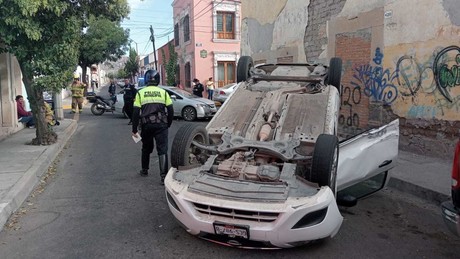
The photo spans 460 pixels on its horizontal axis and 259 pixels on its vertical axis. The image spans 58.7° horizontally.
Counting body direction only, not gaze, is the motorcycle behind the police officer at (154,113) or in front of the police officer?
in front

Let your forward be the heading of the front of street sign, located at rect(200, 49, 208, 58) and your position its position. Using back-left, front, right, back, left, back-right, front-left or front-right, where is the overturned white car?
front

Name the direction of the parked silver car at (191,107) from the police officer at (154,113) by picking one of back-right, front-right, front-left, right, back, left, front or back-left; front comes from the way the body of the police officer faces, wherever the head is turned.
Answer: front

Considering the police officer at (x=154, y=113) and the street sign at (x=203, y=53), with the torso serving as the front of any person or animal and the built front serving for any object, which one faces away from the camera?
the police officer

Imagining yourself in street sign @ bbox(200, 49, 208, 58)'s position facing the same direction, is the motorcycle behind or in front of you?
in front

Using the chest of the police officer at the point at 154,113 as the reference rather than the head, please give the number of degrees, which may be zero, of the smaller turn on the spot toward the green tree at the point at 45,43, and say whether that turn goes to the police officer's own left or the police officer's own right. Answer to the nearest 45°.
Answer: approximately 45° to the police officer's own left

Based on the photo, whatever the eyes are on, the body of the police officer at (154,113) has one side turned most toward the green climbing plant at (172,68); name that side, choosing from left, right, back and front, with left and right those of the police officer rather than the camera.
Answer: front

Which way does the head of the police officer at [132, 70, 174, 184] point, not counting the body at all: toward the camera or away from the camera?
away from the camera

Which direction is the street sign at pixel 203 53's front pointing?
toward the camera

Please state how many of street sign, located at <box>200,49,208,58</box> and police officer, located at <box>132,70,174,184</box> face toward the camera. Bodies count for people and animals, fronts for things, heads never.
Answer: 1

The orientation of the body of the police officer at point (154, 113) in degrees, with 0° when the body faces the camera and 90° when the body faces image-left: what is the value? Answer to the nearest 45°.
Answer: approximately 180°

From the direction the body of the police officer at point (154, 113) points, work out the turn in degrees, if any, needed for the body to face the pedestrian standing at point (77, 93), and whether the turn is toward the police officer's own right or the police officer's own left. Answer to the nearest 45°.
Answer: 0° — they already face them

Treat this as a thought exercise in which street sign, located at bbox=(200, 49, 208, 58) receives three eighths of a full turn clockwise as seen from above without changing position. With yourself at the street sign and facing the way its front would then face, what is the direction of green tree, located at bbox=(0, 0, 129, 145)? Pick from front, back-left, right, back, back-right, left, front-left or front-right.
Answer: back-left

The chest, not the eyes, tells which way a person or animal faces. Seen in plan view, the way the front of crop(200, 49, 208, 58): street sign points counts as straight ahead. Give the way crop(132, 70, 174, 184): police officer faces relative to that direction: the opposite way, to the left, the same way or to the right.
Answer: the opposite way

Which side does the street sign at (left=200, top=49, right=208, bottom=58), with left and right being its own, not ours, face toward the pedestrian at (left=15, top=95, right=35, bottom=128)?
front
